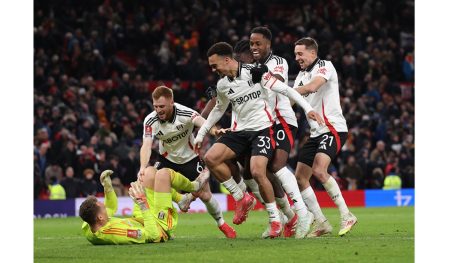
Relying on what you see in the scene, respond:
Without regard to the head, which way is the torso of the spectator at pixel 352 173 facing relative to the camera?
toward the camera

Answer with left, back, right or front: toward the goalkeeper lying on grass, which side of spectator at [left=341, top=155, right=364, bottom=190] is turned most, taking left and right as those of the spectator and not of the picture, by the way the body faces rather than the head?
front

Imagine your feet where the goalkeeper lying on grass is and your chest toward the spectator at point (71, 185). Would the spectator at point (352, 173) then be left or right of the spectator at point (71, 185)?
right

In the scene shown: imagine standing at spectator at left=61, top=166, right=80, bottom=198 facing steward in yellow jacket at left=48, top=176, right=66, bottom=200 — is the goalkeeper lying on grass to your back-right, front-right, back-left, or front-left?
back-left

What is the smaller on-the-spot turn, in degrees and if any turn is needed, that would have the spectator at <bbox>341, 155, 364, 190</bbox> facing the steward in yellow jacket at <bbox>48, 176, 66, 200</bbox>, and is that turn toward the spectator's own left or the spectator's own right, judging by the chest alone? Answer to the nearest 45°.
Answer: approximately 45° to the spectator's own right

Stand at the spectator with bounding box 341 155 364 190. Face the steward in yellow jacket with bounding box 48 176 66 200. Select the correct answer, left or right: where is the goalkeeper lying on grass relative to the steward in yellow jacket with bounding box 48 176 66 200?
left

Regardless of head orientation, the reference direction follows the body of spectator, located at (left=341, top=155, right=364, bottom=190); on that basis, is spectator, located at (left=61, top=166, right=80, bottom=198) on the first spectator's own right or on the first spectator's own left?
on the first spectator's own right

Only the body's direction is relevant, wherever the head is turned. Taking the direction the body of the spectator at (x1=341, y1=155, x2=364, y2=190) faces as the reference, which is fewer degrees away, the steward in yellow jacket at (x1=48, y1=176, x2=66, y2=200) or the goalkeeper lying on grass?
the goalkeeper lying on grass

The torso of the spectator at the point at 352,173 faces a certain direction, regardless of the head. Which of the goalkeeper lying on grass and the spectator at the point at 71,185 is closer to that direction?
the goalkeeper lying on grass
